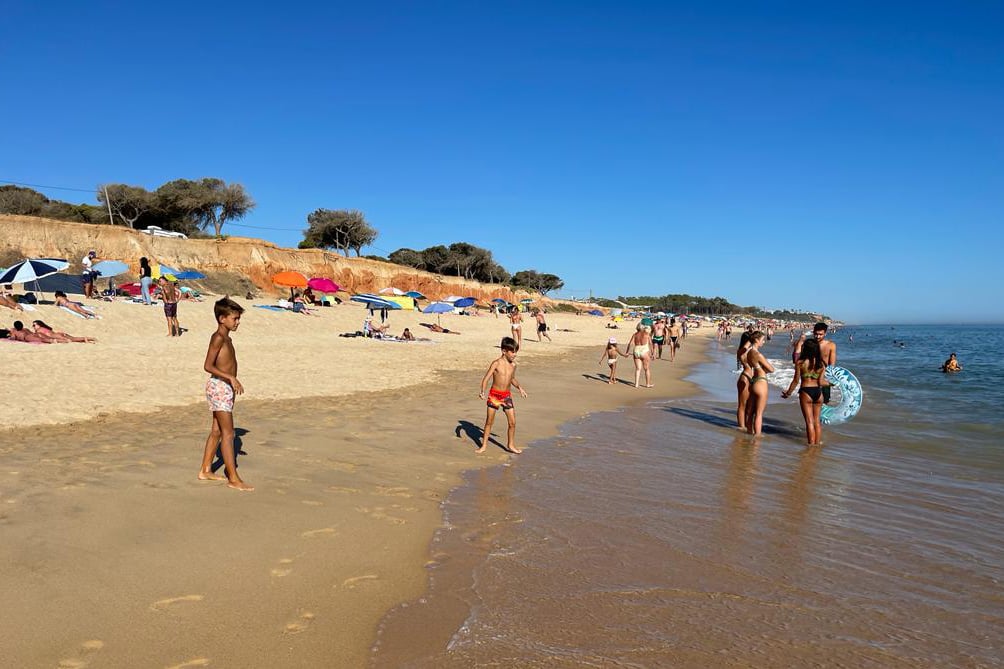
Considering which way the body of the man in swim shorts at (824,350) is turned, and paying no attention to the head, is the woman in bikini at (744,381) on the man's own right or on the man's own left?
on the man's own right

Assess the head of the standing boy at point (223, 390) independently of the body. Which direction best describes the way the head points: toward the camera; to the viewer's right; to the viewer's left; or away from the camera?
to the viewer's right

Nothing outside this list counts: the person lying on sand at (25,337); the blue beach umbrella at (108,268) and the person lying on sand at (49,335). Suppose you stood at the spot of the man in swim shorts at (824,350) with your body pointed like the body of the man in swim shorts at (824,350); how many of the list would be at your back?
0

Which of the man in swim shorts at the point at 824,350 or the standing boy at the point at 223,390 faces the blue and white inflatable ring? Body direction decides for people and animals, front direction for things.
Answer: the standing boy

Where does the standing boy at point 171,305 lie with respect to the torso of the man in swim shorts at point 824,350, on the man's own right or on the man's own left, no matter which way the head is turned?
on the man's own right

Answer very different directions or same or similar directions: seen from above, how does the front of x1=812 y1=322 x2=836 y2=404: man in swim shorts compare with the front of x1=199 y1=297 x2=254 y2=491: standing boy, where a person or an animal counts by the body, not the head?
very different directions

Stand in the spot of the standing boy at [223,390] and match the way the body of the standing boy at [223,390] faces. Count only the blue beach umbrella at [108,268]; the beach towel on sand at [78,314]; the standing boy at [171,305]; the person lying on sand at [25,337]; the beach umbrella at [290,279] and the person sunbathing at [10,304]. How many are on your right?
0

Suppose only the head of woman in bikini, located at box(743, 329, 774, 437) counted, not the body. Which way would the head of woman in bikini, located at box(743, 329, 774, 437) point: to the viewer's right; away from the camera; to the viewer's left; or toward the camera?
to the viewer's right

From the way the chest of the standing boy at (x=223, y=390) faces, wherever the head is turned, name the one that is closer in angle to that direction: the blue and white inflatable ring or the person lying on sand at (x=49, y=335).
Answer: the blue and white inflatable ring

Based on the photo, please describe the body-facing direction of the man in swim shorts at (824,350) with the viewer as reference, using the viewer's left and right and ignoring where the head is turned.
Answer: facing the viewer and to the left of the viewer

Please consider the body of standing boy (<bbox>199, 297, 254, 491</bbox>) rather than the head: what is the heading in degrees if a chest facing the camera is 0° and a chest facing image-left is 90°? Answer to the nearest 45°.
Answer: approximately 270°
